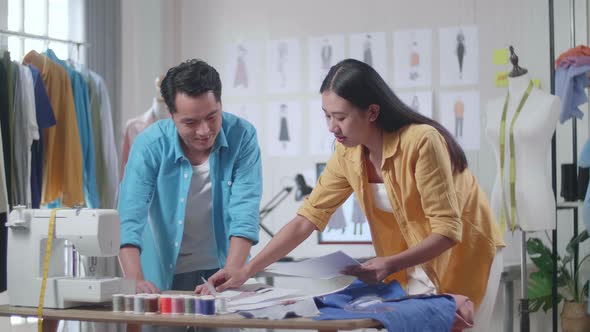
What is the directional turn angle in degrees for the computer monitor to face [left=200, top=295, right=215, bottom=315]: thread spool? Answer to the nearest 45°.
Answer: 0° — it already faces it

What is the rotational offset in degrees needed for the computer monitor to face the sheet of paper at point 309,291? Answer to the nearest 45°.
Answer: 0° — it already faces it

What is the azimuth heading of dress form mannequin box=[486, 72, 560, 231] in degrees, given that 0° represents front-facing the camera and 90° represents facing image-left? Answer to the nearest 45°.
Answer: approximately 45°

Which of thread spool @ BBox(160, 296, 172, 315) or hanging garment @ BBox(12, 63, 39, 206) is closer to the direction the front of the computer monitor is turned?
the thread spool

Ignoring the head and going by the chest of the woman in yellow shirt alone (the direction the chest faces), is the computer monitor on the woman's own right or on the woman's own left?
on the woman's own right

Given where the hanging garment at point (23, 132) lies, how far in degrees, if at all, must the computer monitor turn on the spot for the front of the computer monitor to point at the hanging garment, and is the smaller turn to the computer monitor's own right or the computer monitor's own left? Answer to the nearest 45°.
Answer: approximately 45° to the computer monitor's own right

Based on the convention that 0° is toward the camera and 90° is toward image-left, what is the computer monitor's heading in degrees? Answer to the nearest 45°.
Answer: approximately 0°

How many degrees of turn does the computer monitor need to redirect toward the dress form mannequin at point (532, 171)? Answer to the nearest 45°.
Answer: approximately 45° to its left

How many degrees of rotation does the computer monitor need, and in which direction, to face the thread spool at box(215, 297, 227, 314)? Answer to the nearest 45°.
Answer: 0° — it already faces it

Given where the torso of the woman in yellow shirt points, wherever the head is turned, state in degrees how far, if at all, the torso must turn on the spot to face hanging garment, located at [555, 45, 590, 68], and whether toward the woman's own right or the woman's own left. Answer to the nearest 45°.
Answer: approximately 180°
